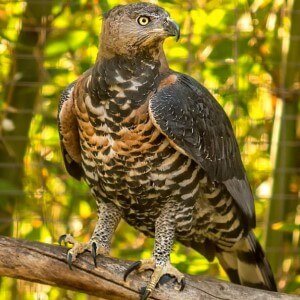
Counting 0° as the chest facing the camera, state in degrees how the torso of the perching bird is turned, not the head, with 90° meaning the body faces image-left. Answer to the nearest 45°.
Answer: approximately 45°
